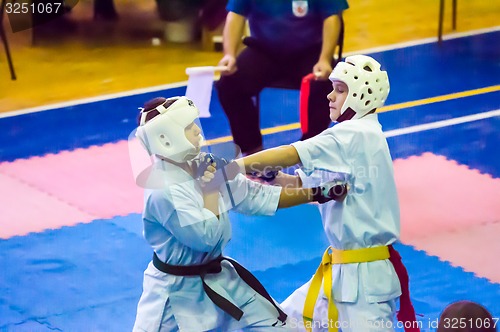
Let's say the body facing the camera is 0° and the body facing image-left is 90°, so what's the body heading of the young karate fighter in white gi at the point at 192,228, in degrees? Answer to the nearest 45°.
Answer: approximately 270°

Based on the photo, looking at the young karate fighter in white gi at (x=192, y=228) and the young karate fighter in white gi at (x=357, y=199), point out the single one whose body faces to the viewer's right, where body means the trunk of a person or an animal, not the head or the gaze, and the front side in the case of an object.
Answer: the young karate fighter in white gi at (x=192, y=228)

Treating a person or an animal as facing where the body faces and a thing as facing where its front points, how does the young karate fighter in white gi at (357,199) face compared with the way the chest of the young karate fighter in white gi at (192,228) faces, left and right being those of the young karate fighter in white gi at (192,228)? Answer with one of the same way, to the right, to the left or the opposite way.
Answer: the opposite way

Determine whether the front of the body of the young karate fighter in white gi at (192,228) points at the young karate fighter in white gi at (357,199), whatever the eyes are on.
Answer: yes

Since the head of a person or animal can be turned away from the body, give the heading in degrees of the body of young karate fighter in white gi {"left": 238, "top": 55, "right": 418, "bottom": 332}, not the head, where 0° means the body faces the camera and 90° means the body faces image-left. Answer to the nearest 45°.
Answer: approximately 90°

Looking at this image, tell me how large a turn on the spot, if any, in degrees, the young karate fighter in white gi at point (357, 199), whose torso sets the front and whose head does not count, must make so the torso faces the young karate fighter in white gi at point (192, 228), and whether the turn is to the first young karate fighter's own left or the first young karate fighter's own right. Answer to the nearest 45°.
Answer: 0° — they already face them

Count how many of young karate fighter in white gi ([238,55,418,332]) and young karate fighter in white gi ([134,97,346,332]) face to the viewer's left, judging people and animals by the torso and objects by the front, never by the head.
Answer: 1
